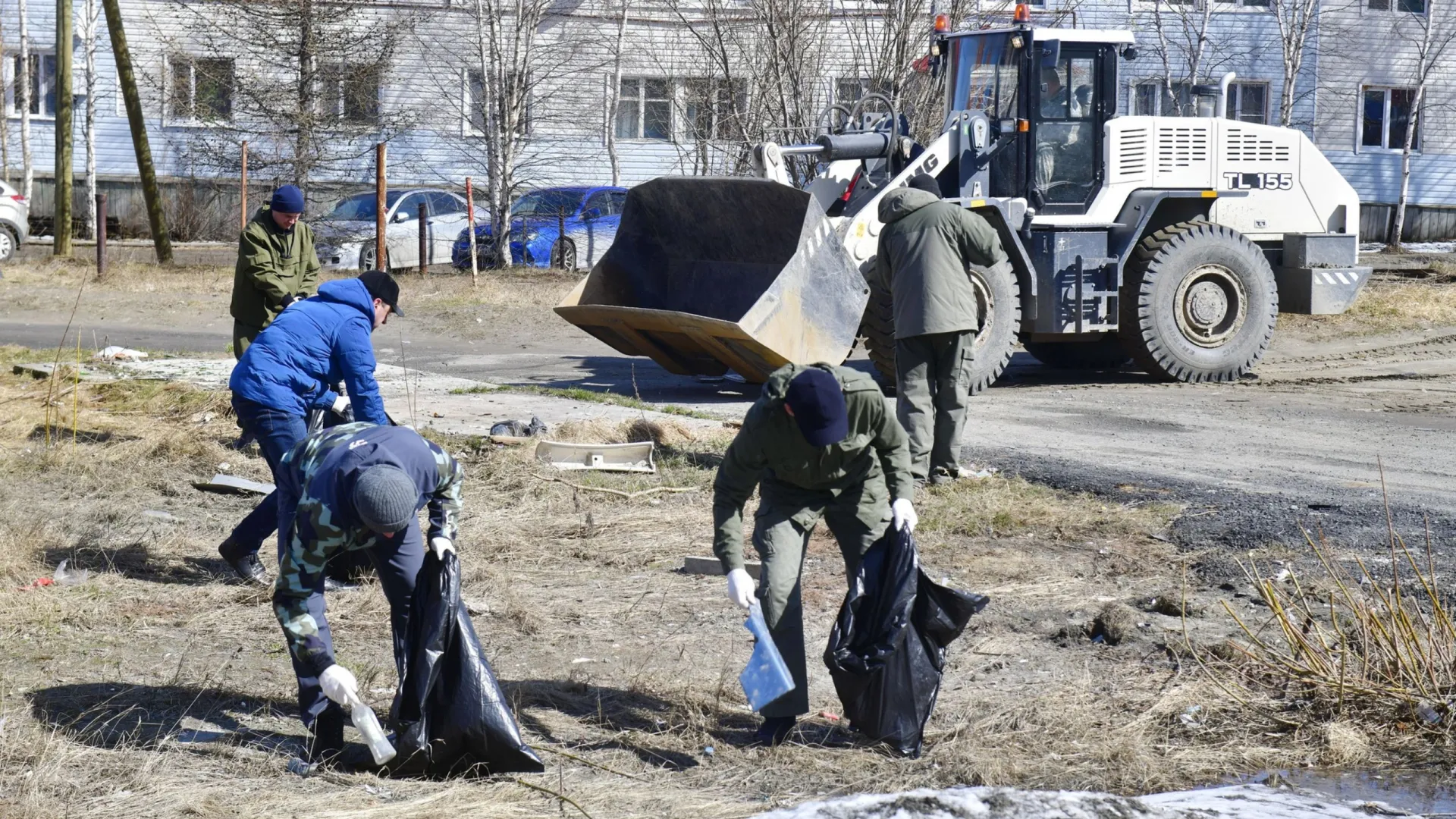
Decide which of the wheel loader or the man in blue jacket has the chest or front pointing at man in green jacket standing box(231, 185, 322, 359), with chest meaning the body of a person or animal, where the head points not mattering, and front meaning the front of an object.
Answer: the wheel loader

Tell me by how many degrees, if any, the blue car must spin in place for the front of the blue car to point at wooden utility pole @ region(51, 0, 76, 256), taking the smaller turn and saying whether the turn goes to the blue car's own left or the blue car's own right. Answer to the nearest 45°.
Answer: approximately 45° to the blue car's own right

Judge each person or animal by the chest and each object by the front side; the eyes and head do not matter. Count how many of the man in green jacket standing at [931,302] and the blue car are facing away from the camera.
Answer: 1

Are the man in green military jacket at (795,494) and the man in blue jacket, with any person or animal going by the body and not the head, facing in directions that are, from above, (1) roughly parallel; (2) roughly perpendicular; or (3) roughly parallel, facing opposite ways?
roughly perpendicular

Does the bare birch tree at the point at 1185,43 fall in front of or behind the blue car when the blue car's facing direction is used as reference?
behind

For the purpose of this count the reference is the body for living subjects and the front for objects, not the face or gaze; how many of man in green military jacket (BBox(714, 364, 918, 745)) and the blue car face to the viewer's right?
0

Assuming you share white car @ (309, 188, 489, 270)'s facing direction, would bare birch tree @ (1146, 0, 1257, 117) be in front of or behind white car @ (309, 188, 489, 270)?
behind

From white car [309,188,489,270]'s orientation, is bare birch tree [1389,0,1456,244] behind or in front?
behind

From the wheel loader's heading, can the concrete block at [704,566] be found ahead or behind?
ahead

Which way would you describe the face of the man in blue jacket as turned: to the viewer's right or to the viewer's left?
to the viewer's right

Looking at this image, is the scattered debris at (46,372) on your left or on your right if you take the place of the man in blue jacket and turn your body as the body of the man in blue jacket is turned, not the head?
on your left

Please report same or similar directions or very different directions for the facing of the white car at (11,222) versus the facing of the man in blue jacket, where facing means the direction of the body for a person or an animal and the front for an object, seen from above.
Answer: very different directions

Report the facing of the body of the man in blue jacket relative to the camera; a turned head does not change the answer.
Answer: to the viewer's right

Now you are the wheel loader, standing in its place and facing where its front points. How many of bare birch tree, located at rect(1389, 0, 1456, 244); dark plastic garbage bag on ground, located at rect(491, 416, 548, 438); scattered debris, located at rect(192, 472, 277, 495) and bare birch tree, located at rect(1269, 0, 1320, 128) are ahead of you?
2

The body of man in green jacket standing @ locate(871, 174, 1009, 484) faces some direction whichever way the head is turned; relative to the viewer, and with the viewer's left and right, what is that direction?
facing away from the viewer
